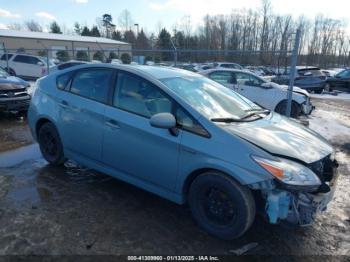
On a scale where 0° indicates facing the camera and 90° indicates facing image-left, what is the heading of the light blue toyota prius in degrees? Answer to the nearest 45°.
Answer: approximately 315°

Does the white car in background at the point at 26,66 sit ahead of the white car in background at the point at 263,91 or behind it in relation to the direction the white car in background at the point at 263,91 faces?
behind

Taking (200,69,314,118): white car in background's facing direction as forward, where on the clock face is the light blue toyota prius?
The light blue toyota prius is roughly at 3 o'clock from the white car in background.

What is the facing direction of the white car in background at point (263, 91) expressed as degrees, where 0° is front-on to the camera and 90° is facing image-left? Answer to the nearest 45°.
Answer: approximately 270°

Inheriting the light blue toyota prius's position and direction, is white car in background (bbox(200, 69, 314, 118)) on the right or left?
on its left

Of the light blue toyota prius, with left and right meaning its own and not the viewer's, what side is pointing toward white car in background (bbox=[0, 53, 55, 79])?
back
